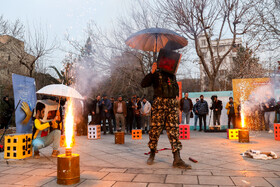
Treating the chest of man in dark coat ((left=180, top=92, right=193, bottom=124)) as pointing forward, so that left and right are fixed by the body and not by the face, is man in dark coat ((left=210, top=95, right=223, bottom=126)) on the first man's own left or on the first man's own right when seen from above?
on the first man's own left

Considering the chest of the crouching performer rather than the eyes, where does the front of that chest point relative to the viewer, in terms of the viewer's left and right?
facing to the right of the viewer

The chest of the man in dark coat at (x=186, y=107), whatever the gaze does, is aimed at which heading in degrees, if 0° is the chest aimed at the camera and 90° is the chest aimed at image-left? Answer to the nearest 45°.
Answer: approximately 0°

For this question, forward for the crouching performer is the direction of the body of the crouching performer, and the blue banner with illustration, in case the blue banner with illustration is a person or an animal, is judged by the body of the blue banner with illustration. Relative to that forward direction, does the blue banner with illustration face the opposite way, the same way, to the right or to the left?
to the right

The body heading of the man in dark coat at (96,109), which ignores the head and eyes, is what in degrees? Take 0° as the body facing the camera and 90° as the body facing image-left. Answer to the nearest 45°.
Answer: approximately 315°

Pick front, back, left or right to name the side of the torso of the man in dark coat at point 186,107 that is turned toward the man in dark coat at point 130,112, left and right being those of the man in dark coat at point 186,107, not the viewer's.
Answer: right

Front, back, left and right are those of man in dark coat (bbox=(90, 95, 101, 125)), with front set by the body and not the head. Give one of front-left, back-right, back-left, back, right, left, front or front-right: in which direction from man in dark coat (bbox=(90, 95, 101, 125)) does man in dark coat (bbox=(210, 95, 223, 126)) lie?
front-left
